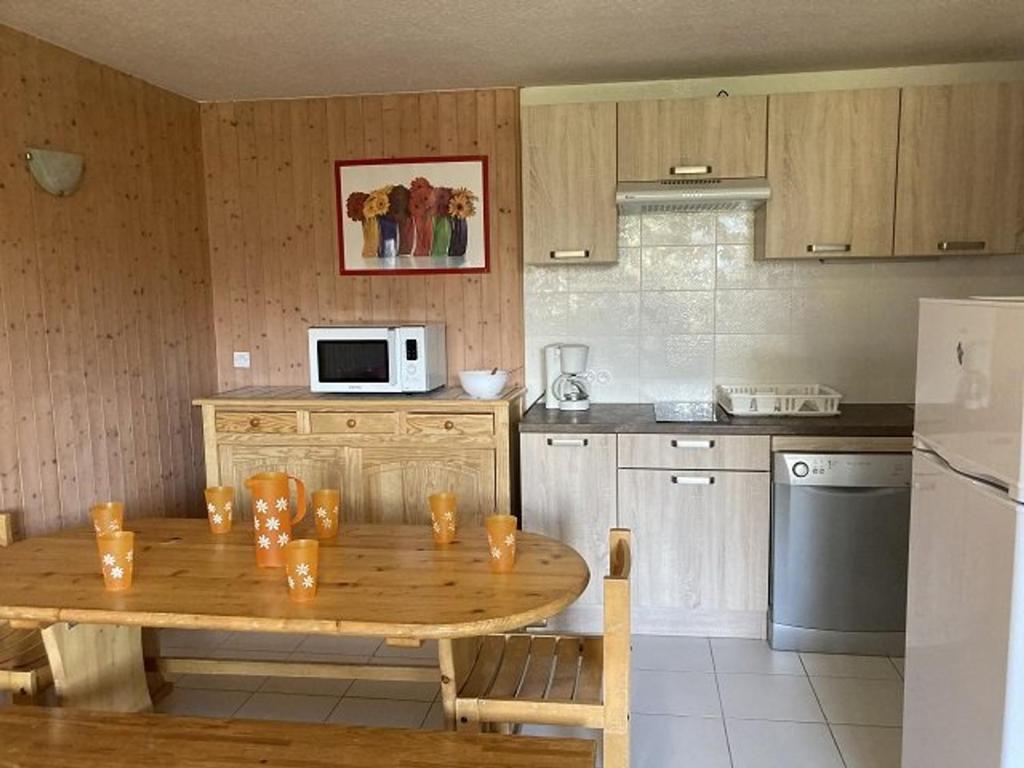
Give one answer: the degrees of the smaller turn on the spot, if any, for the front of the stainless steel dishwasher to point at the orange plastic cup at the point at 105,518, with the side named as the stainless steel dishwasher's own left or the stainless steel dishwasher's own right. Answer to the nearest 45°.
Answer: approximately 45° to the stainless steel dishwasher's own right

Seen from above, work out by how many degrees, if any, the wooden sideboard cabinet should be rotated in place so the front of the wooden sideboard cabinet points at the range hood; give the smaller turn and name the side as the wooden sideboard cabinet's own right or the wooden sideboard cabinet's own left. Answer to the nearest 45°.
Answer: approximately 90° to the wooden sideboard cabinet's own left

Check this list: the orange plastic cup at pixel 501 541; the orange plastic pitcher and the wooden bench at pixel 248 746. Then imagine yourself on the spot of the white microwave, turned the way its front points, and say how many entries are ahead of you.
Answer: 3

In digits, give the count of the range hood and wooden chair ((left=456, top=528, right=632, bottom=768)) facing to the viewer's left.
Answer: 1

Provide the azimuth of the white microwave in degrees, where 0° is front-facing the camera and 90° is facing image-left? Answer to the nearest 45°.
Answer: approximately 0°

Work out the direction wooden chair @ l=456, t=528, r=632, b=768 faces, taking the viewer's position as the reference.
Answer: facing to the left of the viewer

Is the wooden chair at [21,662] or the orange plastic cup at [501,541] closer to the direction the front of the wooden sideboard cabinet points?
the orange plastic cup

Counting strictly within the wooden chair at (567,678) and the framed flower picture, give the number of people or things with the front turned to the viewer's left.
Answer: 1
